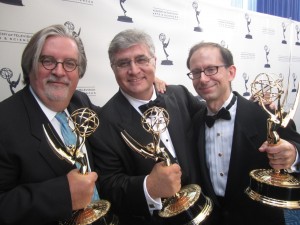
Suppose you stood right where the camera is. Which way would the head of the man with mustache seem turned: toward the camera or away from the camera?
toward the camera

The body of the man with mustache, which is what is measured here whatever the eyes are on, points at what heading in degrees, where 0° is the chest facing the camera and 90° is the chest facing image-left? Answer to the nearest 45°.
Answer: approximately 315°
